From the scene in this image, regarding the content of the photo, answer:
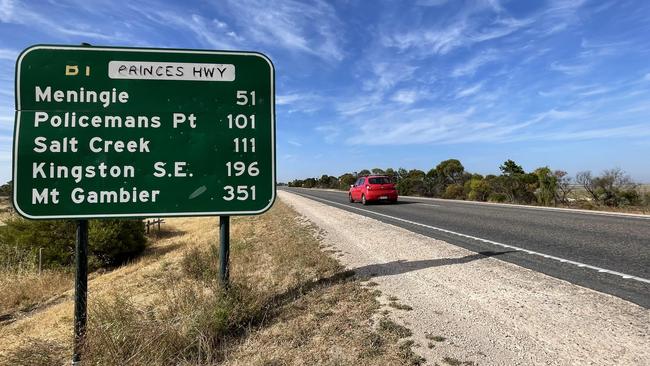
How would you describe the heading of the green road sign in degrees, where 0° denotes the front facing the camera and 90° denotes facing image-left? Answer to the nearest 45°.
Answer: approximately 0°

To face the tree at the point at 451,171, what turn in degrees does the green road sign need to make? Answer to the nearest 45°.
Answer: approximately 135° to its left

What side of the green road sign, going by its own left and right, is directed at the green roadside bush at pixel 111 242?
back

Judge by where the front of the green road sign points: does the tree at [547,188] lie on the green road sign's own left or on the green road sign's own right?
on the green road sign's own left

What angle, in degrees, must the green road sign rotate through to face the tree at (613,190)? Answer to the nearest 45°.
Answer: approximately 90° to its left

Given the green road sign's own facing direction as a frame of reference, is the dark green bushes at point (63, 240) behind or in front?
behind

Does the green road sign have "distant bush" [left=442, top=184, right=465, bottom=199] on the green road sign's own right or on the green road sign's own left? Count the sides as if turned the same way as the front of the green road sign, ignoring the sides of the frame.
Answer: on the green road sign's own left
